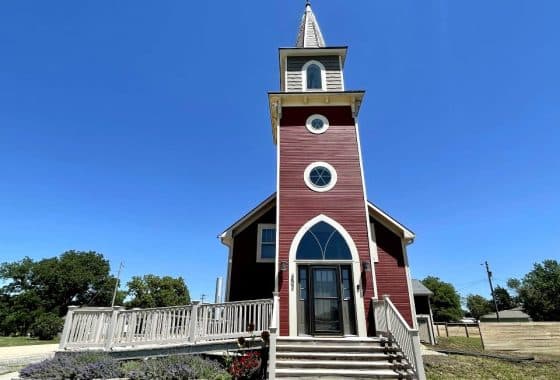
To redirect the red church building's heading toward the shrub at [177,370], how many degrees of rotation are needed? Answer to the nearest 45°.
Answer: approximately 45° to its right

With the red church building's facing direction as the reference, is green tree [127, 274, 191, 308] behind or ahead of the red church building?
behind

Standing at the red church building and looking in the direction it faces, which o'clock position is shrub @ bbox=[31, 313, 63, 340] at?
The shrub is roughly at 4 o'clock from the red church building.

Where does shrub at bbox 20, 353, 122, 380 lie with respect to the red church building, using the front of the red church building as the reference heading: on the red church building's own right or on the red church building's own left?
on the red church building's own right

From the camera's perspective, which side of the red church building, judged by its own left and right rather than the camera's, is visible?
front

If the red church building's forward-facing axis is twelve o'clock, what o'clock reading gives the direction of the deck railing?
The deck railing is roughly at 2 o'clock from the red church building.

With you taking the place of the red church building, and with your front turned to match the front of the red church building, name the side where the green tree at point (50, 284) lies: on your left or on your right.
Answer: on your right

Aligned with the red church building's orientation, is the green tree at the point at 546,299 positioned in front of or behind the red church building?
behind

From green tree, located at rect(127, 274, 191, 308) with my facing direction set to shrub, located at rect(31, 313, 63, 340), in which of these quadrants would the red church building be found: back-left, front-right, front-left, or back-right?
front-left

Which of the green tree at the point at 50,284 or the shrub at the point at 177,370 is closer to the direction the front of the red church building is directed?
the shrub
